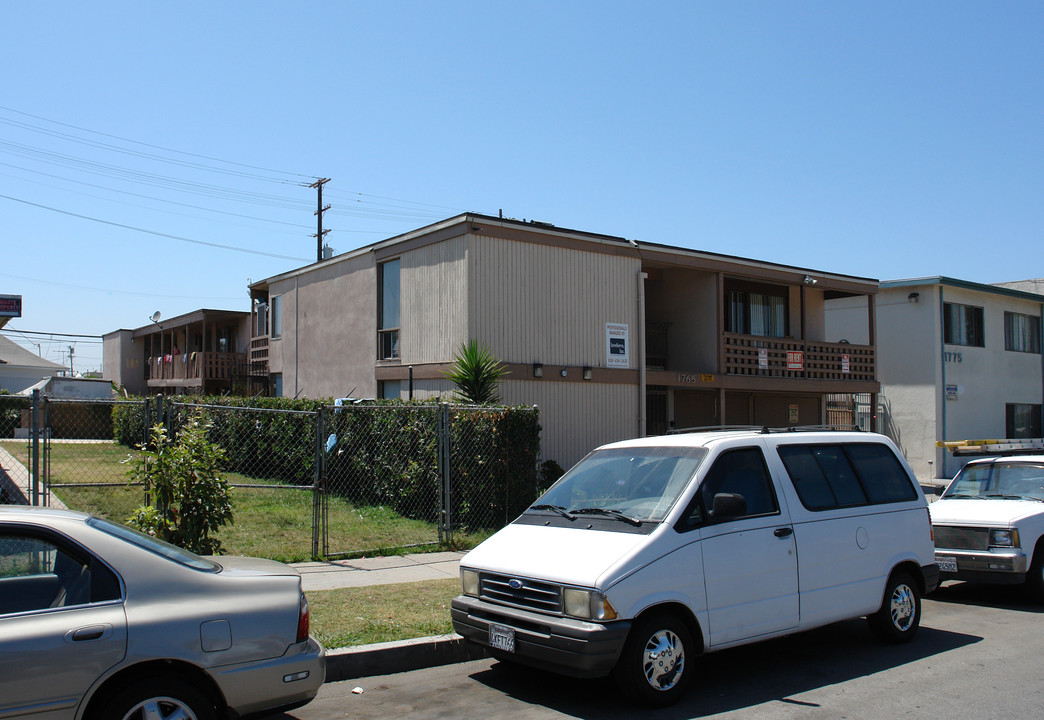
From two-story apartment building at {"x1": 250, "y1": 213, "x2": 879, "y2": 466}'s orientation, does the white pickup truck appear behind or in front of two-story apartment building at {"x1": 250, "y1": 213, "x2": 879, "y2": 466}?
in front

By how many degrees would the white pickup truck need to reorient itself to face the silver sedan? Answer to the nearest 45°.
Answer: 0° — it already faces it

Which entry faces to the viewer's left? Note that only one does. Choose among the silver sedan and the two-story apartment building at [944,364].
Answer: the silver sedan

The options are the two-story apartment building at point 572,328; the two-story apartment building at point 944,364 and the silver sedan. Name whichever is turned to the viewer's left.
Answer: the silver sedan

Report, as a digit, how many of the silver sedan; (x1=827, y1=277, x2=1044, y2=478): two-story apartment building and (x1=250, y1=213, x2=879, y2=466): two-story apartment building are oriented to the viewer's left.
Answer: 1

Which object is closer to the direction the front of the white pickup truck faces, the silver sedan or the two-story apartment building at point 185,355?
the silver sedan

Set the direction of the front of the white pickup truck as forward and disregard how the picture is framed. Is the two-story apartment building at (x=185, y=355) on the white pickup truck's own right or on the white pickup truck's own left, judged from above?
on the white pickup truck's own right

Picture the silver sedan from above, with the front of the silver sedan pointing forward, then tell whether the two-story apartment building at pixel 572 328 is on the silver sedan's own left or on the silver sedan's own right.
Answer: on the silver sedan's own right

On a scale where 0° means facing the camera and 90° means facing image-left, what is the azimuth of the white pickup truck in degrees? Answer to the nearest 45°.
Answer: approximately 45°

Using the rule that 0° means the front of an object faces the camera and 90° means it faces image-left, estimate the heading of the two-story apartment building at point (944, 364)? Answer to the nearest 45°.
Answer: approximately 315°

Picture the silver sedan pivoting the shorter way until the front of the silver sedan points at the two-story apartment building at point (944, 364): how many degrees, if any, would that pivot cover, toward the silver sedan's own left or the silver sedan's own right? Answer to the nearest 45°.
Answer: approximately 135° to the silver sedan's own right
